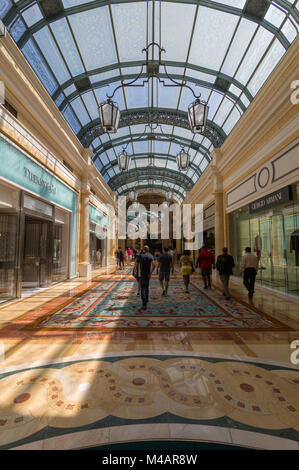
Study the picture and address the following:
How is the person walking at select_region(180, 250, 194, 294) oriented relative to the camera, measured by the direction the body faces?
away from the camera

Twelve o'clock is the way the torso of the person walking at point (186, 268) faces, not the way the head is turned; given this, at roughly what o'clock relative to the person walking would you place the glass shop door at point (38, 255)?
The glass shop door is roughly at 9 o'clock from the person walking.

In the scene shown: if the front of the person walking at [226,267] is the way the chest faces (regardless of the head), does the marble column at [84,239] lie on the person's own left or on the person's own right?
on the person's own left

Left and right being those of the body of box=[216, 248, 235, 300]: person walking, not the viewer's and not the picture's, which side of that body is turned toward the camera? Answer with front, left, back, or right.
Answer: back
